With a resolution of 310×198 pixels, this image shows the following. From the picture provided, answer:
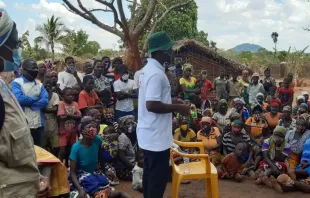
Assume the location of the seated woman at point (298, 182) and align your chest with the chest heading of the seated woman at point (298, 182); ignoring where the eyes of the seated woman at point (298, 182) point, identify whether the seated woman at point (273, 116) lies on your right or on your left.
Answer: on your right

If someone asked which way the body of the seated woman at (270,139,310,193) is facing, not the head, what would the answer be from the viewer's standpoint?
to the viewer's left

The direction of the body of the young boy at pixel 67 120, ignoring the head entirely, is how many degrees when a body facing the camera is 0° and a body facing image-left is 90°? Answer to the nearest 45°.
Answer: approximately 315°

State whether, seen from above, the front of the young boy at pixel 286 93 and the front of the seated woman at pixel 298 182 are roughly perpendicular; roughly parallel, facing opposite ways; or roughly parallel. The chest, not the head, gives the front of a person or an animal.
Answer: roughly perpendicular
